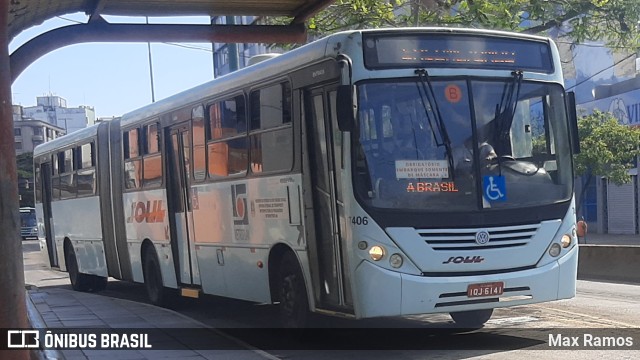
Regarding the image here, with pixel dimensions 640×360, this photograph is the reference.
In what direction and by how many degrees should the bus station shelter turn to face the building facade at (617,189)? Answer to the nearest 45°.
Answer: approximately 45° to its left

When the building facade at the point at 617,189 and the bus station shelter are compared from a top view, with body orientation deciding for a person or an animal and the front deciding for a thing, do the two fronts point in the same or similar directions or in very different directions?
very different directions

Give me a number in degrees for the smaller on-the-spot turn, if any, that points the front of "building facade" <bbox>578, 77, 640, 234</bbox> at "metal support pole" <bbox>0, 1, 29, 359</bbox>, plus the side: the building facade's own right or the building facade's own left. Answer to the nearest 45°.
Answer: approximately 45° to the building facade's own left

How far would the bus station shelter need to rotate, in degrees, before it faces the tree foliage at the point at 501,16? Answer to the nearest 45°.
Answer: approximately 45° to its left

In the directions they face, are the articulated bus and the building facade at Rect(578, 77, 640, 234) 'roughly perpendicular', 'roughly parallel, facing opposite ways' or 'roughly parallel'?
roughly perpendicular

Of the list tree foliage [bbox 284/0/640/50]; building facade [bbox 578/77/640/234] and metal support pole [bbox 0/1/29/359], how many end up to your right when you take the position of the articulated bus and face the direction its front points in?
1

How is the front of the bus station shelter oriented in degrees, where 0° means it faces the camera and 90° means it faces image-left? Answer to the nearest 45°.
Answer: approximately 270°

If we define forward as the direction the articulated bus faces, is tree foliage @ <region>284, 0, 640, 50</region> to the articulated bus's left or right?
on its left

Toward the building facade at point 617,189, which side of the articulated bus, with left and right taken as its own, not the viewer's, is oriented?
left

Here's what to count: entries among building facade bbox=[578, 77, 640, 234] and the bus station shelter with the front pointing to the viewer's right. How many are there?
1

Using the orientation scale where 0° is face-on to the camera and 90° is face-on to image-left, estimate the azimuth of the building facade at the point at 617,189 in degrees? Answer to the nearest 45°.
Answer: approximately 45°

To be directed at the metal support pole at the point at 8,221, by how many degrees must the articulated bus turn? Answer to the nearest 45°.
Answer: approximately 90° to its right

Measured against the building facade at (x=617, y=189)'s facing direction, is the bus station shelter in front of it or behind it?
in front

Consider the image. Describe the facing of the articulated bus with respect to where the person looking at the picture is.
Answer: facing the viewer and to the right of the viewer
